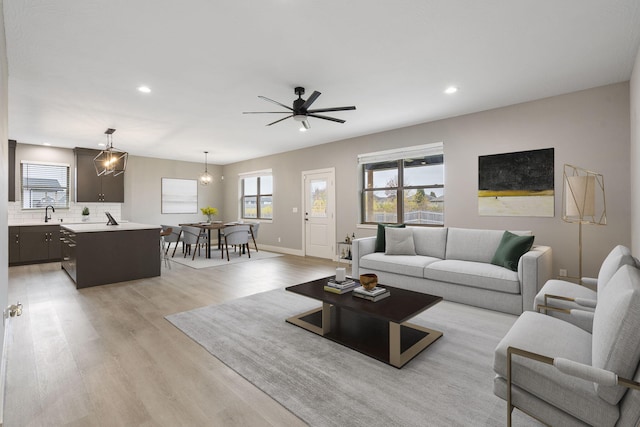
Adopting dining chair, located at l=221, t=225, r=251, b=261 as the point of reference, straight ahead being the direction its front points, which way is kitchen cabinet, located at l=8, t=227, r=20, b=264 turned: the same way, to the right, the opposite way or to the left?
the opposite way

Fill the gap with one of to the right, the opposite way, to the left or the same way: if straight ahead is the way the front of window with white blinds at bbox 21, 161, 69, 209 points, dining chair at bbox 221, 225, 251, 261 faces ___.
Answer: the opposite way

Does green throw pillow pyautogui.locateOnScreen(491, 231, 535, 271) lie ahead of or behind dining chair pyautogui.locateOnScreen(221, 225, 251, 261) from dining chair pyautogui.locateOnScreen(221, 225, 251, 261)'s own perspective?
behind

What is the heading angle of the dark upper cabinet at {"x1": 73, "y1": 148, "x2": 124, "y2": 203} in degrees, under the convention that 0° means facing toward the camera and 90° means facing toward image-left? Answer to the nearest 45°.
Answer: approximately 0°

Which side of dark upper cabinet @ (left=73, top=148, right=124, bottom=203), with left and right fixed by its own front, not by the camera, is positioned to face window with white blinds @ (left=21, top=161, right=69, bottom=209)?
right

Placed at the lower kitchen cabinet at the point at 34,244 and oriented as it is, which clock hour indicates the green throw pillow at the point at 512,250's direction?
The green throw pillow is roughly at 11 o'clock from the lower kitchen cabinet.

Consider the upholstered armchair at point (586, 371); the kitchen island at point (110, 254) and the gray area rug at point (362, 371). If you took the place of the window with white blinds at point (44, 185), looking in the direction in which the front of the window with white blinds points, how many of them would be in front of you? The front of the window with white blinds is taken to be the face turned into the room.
3
